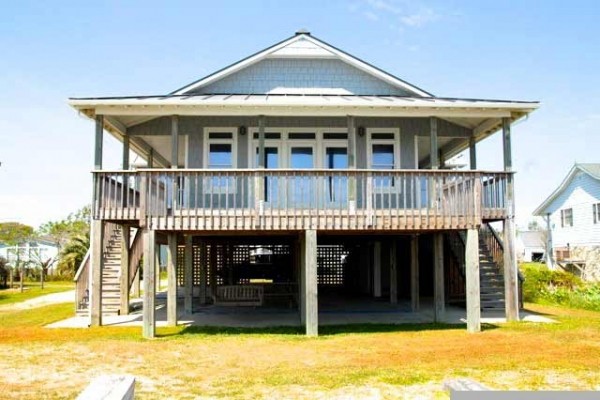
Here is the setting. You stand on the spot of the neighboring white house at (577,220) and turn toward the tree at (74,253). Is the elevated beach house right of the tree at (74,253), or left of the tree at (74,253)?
left

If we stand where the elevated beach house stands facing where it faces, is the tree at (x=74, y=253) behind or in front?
behind

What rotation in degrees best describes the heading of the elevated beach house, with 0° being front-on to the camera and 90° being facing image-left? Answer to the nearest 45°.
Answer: approximately 0°

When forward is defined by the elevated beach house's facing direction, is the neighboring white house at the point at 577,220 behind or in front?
behind

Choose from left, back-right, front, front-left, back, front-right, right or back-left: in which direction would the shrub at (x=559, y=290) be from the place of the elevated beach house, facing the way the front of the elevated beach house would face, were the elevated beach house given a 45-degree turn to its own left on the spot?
left
